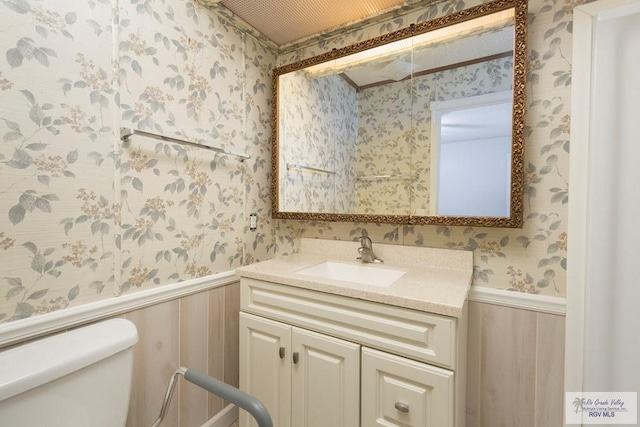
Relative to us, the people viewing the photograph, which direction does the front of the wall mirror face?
facing the viewer and to the left of the viewer

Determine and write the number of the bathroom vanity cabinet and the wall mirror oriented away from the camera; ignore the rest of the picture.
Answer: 0

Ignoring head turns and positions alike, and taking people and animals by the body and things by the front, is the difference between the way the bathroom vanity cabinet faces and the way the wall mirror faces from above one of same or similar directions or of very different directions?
same or similar directions

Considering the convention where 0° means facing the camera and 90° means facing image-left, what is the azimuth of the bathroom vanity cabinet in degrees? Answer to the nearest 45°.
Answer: approximately 45°
